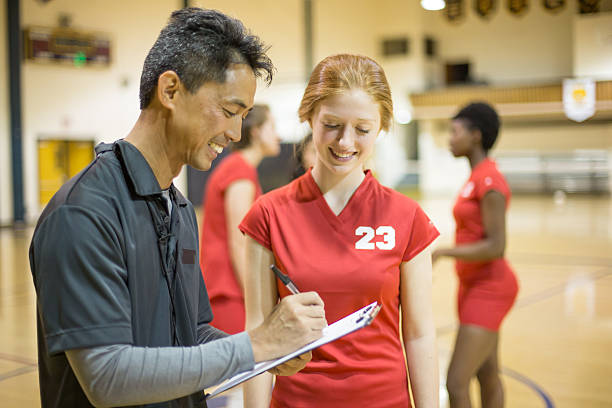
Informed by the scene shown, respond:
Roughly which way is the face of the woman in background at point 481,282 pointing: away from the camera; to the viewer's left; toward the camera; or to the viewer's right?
to the viewer's left

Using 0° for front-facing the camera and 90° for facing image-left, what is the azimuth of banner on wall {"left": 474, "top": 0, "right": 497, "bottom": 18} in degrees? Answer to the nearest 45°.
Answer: approximately 0°

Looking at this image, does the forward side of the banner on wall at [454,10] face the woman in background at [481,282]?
yes

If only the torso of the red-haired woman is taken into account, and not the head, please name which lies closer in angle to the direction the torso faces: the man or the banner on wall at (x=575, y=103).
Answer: the man

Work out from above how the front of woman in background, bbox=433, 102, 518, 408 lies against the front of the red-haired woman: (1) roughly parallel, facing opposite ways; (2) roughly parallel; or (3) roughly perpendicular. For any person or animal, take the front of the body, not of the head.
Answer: roughly perpendicular
